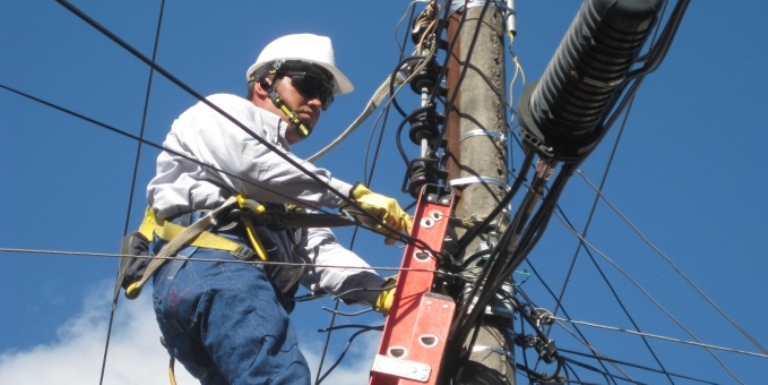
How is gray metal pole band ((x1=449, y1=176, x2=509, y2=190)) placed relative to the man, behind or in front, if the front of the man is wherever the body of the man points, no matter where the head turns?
in front

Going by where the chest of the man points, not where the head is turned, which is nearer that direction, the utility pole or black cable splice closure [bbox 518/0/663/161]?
the utility pole

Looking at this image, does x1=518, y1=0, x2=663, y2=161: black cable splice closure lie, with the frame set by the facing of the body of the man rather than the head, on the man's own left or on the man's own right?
on the man's own right

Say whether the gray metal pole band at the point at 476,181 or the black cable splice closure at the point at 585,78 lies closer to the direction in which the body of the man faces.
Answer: the gray metal pole band

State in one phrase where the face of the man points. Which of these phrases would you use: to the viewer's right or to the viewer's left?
to the viewer's right

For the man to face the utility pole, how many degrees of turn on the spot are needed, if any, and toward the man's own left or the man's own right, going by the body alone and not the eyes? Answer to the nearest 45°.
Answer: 0° — they already face it

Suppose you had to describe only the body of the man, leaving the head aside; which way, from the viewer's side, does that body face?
to the viewer's right
